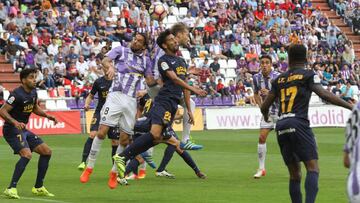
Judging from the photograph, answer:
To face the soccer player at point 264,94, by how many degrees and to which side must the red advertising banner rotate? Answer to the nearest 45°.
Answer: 0° — it already faces them

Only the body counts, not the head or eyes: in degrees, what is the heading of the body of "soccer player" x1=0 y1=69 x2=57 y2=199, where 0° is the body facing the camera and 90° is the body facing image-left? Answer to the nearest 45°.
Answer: approximately 315°

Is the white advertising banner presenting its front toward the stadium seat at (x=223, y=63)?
no

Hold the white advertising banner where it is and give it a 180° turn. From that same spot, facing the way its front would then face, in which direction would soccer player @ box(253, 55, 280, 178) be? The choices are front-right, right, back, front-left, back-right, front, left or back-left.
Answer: back

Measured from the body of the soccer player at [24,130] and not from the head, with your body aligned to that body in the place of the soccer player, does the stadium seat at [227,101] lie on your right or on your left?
on your left

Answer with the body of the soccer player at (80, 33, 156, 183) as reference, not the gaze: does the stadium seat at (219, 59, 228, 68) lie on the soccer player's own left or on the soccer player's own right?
on the soccer player's own left

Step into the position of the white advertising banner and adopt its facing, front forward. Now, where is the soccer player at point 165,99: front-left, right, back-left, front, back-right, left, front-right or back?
front

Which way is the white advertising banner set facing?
toward the camera

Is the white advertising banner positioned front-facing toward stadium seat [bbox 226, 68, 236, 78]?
no

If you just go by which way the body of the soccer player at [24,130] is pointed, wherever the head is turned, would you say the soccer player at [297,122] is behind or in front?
in front

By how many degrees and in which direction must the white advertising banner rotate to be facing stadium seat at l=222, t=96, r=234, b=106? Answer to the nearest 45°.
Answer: approximately 135° to its right

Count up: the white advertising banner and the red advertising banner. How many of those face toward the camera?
2

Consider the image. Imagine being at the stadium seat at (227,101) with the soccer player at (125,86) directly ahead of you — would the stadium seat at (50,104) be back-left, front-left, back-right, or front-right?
front-right
